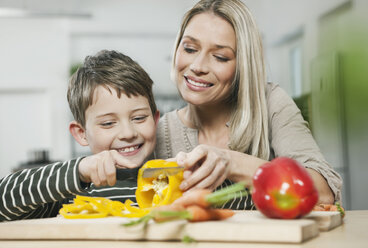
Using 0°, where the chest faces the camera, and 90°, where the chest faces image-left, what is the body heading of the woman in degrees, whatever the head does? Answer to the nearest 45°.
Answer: approximately 45°

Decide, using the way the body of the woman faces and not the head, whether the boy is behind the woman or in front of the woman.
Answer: in front

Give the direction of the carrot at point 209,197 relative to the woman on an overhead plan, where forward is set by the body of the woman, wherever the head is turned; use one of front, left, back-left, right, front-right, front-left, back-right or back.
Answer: front-left

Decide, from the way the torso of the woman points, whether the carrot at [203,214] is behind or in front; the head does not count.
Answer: in front

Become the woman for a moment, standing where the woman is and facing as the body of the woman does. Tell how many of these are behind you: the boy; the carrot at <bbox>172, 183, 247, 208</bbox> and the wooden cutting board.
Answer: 0

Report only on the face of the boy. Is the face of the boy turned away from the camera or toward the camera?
toward the camera

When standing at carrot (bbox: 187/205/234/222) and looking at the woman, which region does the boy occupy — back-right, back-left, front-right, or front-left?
front-left

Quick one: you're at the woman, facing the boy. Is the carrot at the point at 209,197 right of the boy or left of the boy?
left

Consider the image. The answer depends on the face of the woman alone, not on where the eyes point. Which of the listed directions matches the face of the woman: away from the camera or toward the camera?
toward the camera
